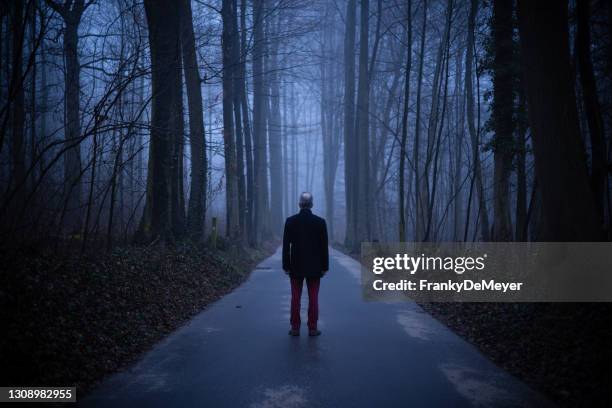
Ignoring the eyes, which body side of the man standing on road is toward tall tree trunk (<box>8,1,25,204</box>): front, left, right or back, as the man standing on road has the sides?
left

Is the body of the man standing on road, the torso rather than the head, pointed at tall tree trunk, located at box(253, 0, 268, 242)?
yes

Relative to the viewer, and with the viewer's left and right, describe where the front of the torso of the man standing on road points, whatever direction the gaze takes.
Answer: facing away from the viewer

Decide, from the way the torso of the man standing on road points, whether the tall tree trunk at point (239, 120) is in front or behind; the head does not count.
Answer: in front

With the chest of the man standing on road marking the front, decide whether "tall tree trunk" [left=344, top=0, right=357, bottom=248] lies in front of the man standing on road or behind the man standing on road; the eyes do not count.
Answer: in front

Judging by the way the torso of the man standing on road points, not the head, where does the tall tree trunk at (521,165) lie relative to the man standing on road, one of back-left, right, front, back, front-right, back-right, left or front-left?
front-right

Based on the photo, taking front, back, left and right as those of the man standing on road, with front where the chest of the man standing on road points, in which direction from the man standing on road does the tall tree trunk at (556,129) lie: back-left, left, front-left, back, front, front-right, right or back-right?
right
